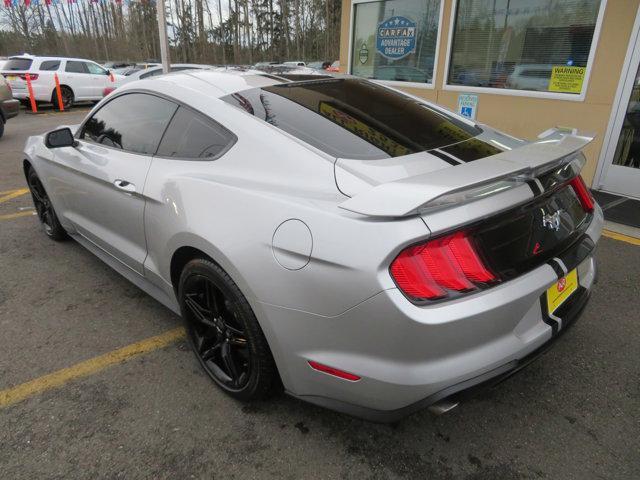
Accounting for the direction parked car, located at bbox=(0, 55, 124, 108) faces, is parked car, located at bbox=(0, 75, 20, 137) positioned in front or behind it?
behind

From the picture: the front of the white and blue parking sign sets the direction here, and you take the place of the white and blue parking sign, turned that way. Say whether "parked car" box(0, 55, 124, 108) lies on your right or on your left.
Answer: on your right

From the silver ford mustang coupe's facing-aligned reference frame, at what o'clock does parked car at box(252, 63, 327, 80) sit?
The parked car is roughly at 1 o'clock from the silver ford mustang coupe.

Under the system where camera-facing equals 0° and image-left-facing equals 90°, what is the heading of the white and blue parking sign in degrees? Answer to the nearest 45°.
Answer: approximately 45°

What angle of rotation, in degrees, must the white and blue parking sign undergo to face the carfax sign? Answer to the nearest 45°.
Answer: approximately 90° to its right

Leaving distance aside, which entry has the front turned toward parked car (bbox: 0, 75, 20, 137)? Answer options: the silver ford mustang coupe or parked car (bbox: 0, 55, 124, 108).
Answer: the silver ford mustang coupe

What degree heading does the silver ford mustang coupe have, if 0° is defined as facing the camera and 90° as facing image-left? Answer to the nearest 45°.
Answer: approximately 135°

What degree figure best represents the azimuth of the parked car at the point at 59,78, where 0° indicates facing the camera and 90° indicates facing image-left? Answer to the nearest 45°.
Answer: approximately 225°

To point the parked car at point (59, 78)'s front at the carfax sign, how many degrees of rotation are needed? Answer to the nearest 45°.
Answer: approximately 90° to its right

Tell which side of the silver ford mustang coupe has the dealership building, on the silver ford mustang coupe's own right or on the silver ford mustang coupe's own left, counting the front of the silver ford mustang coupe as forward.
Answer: on the silver ford mustang coupe's own right

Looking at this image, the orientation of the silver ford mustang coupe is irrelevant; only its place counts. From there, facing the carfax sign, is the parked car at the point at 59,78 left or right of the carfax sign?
left
